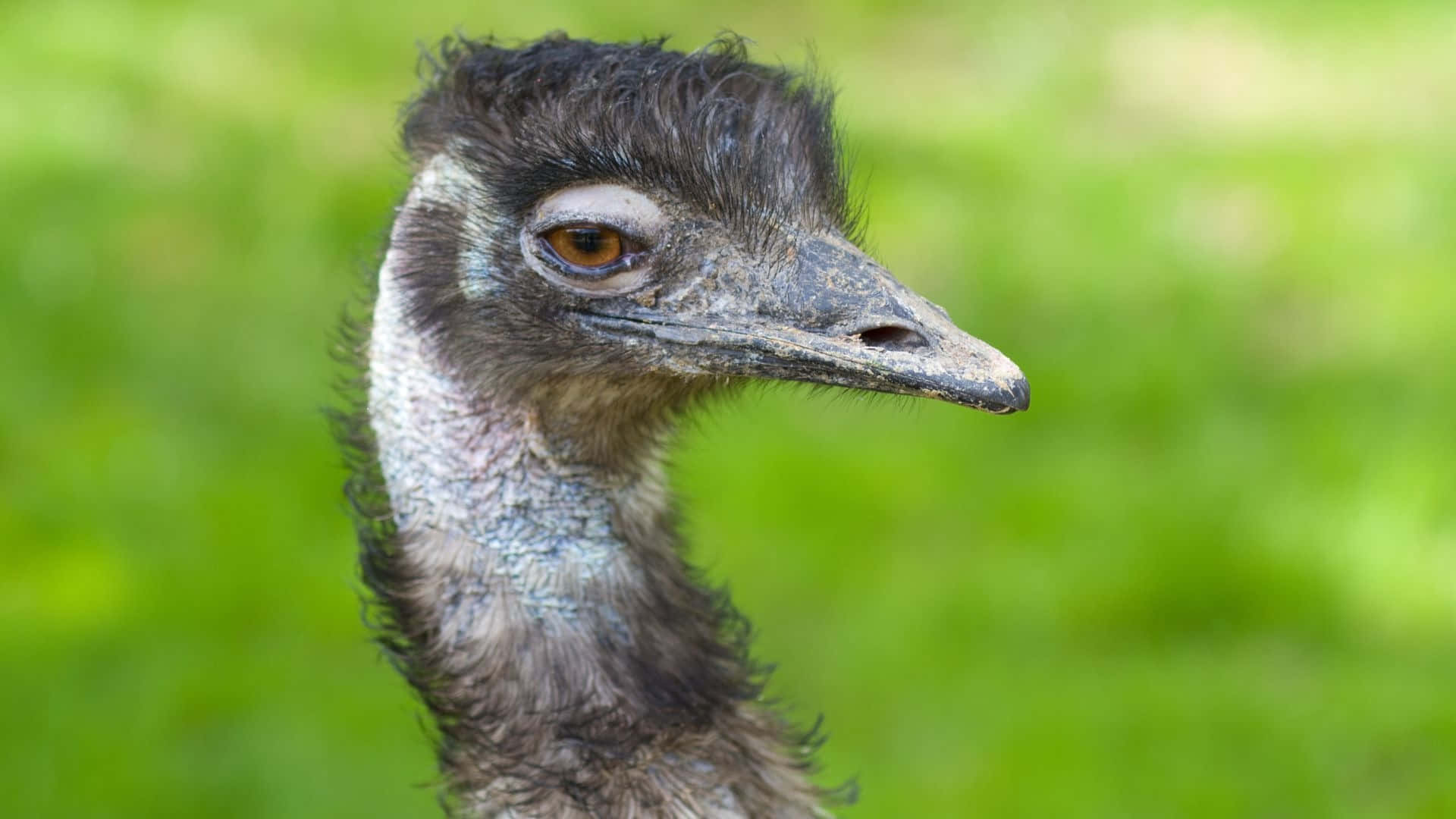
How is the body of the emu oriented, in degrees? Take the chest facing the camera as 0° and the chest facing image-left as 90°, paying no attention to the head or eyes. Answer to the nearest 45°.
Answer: approximately 270°
